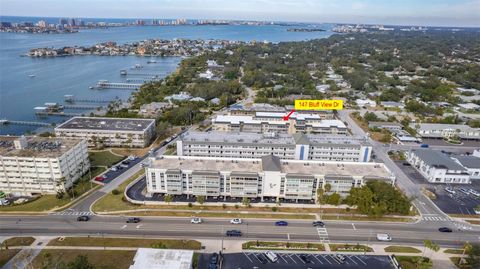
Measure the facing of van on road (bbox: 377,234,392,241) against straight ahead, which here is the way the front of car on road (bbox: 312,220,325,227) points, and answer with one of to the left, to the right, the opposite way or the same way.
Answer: the opposite way

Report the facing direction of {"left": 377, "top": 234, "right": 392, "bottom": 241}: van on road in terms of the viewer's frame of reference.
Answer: facing to the right of the viewer

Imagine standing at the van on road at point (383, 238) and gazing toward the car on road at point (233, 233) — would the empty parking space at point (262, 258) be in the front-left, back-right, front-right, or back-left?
front-left

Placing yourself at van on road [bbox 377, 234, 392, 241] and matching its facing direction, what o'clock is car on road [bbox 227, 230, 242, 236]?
car on road [bbox 227, 230, 242, 236] is roughly at 5 o'clock from van on road [bbox 377, 234, 392, 241].

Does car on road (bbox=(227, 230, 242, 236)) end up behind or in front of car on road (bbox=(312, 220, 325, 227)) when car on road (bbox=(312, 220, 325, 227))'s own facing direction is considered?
in front

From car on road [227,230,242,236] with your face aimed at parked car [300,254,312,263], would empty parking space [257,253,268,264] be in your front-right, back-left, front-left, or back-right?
front-right

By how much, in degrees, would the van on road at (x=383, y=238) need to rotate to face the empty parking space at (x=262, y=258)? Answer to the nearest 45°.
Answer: approximately 135° to its right

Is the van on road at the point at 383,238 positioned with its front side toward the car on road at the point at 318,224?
no

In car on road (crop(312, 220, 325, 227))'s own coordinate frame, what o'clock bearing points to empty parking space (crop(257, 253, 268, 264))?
The empty parking space is roughly at 10 o'clock from the car on road.

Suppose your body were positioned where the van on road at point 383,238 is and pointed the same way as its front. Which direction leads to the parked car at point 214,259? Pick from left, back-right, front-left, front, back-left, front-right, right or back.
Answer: back-right

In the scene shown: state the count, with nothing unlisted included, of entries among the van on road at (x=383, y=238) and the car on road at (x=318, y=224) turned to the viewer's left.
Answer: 1

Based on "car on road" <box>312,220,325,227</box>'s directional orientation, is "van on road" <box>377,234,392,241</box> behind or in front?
behind

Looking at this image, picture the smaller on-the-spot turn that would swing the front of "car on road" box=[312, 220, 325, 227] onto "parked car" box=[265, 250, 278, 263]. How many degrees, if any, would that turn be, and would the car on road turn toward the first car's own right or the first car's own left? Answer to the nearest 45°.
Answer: approximately 45° to the first car's own left

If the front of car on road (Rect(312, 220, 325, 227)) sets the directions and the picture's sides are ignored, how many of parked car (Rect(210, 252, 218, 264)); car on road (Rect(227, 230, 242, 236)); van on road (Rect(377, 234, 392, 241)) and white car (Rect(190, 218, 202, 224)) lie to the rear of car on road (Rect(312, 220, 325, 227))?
1

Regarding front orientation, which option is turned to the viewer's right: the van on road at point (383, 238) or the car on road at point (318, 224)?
the van on road at point (383, 238)

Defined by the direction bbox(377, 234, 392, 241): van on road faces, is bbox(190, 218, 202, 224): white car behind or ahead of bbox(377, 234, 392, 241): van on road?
behind

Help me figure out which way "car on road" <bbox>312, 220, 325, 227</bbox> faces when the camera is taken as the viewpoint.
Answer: facing to the left of the viewer
